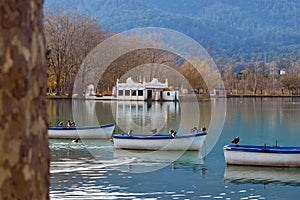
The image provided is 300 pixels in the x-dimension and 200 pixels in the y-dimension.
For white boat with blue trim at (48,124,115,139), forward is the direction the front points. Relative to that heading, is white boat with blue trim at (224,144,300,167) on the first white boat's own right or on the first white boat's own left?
on the first white boat's own right

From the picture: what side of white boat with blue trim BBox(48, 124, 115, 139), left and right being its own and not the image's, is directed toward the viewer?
right

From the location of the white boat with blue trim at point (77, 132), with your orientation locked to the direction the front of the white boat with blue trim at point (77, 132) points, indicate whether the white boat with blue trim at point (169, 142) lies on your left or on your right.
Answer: on your right
